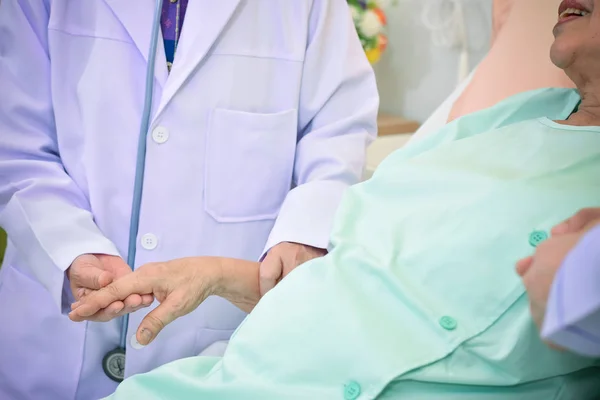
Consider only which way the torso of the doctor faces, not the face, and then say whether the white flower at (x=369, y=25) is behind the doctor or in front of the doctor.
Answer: behind

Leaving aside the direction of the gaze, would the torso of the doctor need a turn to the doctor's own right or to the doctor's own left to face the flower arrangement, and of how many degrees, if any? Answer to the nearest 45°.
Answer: approximately 135° to the doctor's own left

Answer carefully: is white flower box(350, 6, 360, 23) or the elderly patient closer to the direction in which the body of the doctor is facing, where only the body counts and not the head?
the elderly patient

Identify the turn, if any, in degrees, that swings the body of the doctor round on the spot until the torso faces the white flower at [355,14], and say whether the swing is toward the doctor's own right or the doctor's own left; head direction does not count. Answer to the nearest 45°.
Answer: approximately 135° to the doctor's own left

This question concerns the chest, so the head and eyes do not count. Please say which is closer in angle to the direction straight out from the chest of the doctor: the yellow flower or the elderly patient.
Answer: the elderly patient

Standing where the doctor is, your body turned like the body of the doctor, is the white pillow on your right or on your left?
on your left

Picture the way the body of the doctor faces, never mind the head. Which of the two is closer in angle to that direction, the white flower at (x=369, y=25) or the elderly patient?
the elderly patient

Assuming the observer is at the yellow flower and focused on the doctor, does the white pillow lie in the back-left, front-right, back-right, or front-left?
front-left

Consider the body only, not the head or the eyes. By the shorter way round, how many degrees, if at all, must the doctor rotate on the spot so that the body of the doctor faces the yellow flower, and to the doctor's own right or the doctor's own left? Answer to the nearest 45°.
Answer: approximately 135° to the doctor's own left

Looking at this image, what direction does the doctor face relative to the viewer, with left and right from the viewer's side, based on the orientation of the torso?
facing the viewer

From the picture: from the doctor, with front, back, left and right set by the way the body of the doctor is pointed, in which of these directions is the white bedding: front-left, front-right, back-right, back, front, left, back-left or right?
back-left

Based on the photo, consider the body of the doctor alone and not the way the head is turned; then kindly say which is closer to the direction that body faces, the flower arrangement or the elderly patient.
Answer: the elderly patient
